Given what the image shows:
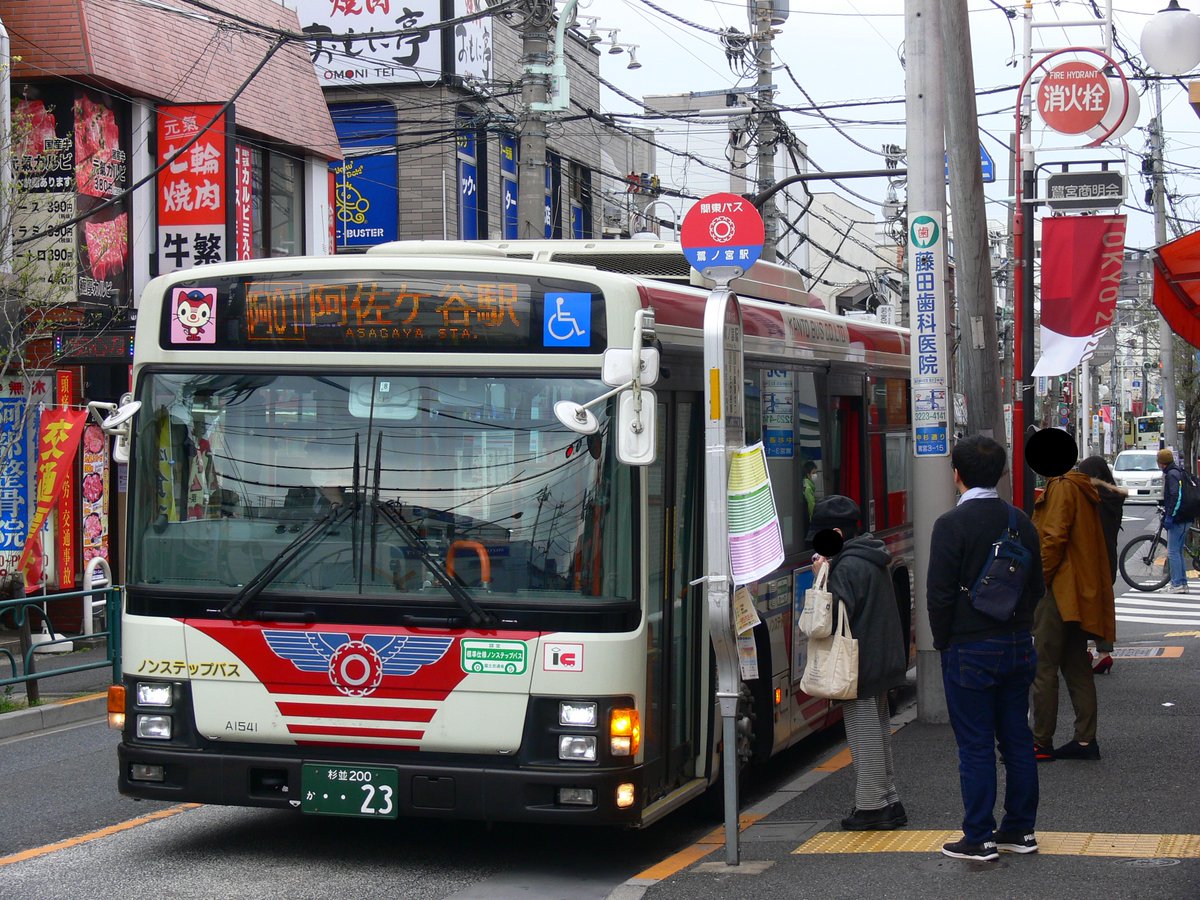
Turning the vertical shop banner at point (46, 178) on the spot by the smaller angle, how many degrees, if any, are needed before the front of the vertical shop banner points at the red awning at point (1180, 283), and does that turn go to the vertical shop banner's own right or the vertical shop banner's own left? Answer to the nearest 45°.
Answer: approximately 45° to the vertical shop banner's own left

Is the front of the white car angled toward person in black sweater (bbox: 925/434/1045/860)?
yes

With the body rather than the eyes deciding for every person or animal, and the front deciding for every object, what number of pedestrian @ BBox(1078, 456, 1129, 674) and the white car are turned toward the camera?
1

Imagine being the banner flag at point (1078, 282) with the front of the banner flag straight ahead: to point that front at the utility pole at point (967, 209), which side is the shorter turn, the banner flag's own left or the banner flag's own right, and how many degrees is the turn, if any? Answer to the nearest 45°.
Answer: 0° — it already faces it

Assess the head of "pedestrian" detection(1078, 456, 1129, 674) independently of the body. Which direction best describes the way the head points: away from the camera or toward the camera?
away from the camera

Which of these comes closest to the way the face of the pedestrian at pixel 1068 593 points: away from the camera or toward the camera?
away from the camera

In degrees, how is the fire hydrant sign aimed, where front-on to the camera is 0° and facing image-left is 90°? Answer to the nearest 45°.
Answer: approximately 0°

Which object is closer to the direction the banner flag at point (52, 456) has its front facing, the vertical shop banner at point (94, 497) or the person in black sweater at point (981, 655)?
the person in black sweater

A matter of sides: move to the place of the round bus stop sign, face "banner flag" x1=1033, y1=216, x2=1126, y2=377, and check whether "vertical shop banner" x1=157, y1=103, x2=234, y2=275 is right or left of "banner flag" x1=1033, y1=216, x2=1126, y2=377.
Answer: left
